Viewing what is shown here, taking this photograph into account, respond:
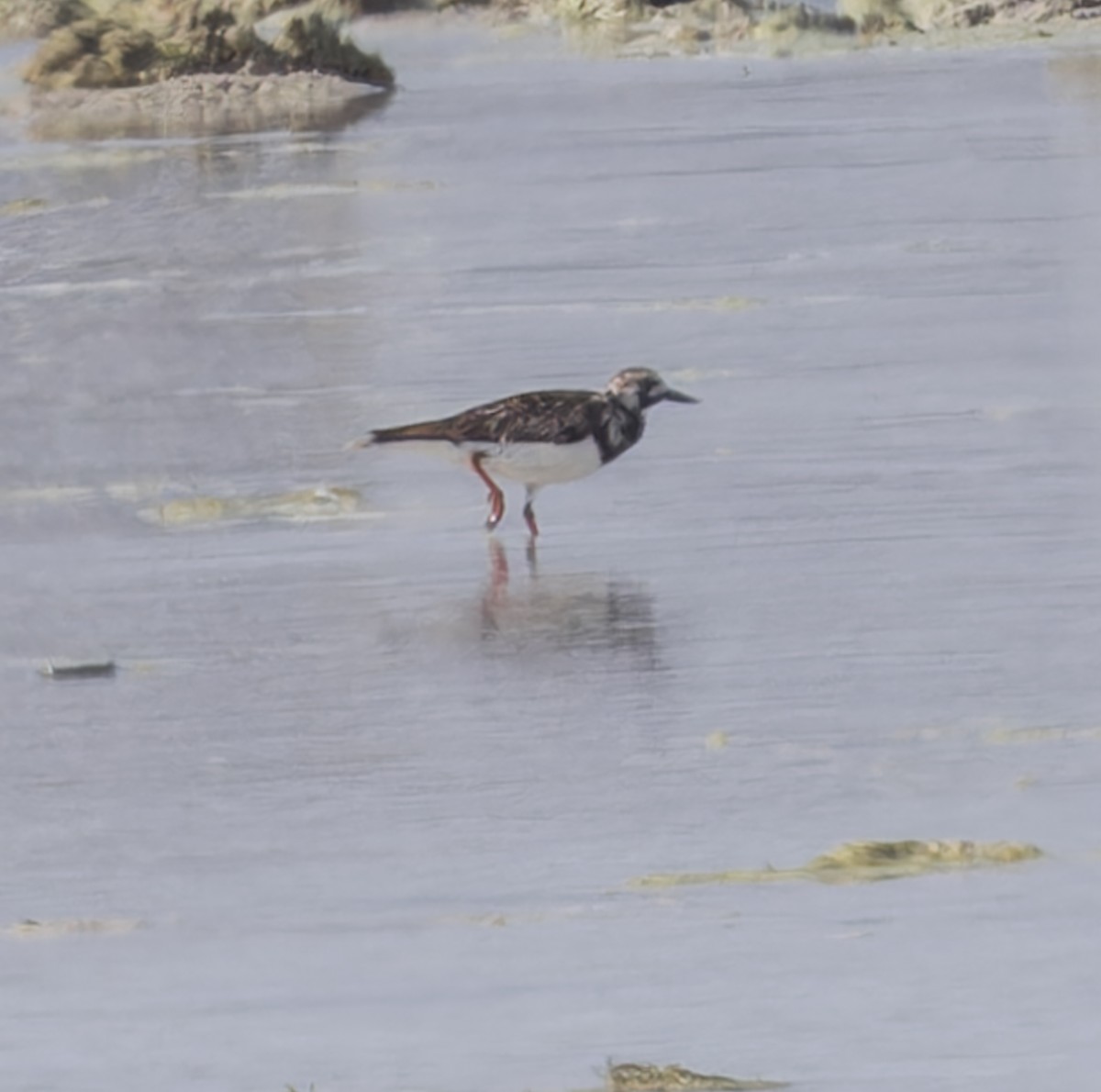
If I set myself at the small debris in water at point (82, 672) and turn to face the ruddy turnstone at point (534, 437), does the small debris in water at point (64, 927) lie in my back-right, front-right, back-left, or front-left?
back-right

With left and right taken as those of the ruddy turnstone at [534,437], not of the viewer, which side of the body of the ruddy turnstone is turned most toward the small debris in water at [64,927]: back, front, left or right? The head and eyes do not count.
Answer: right

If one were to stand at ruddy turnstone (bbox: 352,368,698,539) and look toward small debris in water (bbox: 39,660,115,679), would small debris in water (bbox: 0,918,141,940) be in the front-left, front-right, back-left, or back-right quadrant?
front-left

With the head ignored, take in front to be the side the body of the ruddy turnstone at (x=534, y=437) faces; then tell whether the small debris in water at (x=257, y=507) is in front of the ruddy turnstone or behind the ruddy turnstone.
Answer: behind

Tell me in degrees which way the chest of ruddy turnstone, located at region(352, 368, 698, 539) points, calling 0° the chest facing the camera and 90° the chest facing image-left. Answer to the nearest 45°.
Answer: approximately 270°

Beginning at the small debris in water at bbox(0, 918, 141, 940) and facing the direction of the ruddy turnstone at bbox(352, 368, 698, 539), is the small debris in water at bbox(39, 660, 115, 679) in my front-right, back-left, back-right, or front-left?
front-left

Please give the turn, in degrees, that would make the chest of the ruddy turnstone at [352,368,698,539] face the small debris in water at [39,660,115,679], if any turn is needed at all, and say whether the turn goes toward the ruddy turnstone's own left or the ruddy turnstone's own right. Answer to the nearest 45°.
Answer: approximately 135° to the ruddy turnstone's own right
